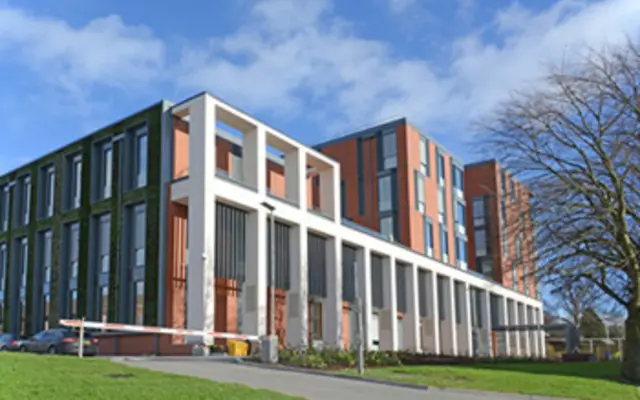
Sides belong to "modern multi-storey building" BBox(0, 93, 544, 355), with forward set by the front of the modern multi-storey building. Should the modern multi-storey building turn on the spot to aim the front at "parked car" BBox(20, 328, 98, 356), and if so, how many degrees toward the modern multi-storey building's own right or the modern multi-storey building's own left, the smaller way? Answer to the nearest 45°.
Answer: approximately 90° to the modern multi-storey building's own right

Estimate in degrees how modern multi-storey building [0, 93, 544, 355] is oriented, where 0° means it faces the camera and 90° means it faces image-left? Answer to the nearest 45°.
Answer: approximately 315°

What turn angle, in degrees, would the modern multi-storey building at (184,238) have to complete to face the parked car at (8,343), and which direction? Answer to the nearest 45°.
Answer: approximately 135° to its right

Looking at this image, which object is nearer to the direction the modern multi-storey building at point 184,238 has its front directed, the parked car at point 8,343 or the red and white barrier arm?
the red and white barrier arm

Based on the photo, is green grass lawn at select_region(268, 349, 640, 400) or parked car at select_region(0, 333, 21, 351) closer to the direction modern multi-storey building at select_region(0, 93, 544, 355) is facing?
the green grass lawn
